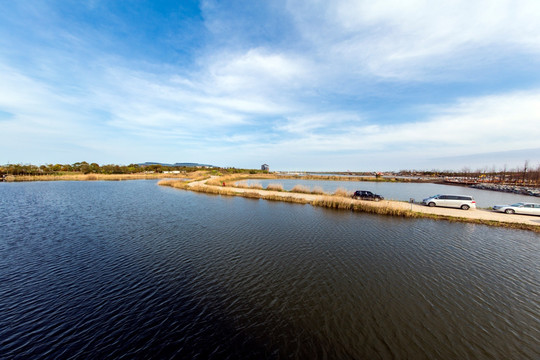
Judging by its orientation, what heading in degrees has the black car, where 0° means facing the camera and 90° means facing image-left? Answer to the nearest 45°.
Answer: approximately 270°

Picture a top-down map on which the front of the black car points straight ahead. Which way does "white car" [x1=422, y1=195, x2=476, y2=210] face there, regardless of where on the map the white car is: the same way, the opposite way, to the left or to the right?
the opposite way

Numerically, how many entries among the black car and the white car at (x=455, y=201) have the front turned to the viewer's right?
1

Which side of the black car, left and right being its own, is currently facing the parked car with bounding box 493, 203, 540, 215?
front
